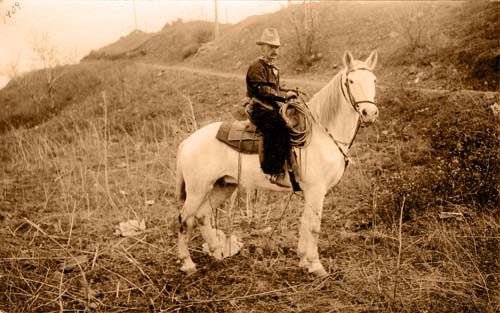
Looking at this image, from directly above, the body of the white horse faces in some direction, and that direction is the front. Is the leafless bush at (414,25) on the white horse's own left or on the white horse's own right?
on the white horse's own left

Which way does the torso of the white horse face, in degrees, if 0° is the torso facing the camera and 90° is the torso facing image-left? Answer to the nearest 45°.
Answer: approximately 270°

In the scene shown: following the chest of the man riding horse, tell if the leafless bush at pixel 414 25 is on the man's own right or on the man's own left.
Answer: on the man's own left

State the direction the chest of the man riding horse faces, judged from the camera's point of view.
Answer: to the viewer's right
